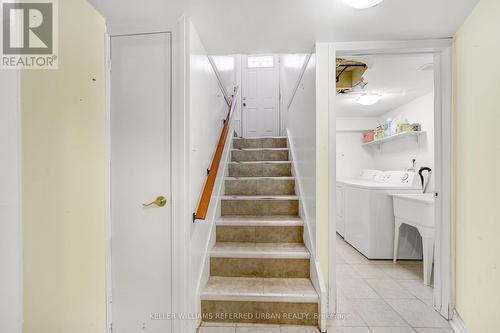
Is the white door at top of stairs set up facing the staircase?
yes

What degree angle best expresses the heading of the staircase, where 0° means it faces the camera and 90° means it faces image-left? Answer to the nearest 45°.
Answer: approximately 0°

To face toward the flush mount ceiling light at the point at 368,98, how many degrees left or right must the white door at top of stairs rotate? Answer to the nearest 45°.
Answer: approximately 45° to its left

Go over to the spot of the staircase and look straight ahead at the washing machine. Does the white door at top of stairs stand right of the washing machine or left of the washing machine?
left

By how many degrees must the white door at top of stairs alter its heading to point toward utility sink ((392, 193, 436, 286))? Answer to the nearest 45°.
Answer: approximately 45° to its left

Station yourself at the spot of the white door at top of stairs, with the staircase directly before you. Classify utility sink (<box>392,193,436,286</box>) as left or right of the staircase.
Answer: left

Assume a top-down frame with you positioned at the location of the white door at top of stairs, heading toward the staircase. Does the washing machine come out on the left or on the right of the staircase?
left

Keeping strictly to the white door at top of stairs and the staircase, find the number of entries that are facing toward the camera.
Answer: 2

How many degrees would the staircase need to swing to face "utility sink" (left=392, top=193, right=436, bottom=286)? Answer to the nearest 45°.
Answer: approximately 90° to its left
